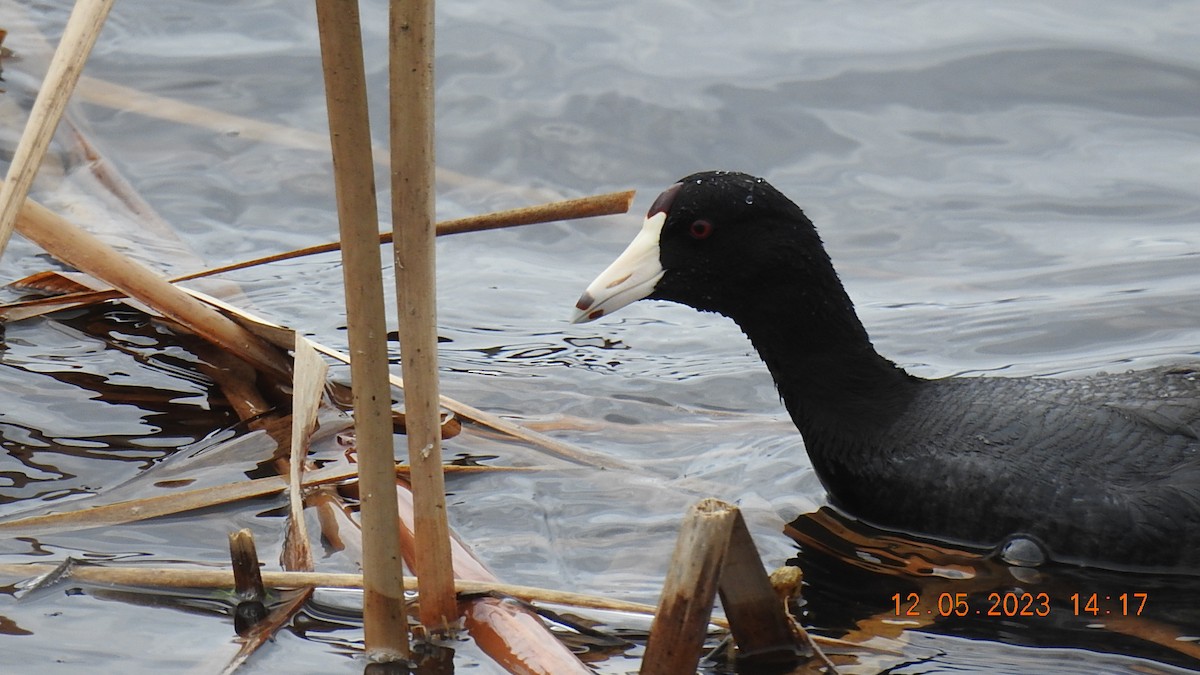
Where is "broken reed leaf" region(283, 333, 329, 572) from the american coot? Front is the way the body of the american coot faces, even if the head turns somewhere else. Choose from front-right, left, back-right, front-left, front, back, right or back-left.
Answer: front-left

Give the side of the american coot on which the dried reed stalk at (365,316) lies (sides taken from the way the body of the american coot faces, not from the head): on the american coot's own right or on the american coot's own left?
on the american coot's own left

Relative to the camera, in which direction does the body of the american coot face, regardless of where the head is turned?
to the viewer's left

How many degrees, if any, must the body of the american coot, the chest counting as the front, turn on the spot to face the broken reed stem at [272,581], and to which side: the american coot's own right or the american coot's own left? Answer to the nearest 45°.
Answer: approximately 45° to the american coot's own left

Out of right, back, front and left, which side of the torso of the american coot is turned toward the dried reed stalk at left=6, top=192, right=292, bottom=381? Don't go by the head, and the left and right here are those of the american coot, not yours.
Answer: front

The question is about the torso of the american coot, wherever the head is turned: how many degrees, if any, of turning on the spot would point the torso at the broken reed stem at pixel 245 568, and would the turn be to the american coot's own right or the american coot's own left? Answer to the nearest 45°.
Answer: approximately 45° to the american coot's own left

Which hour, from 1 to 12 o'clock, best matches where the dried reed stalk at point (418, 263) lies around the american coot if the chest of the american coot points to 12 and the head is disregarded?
The dried reed stalk is roughly at 10 o'clock from the american coot.
